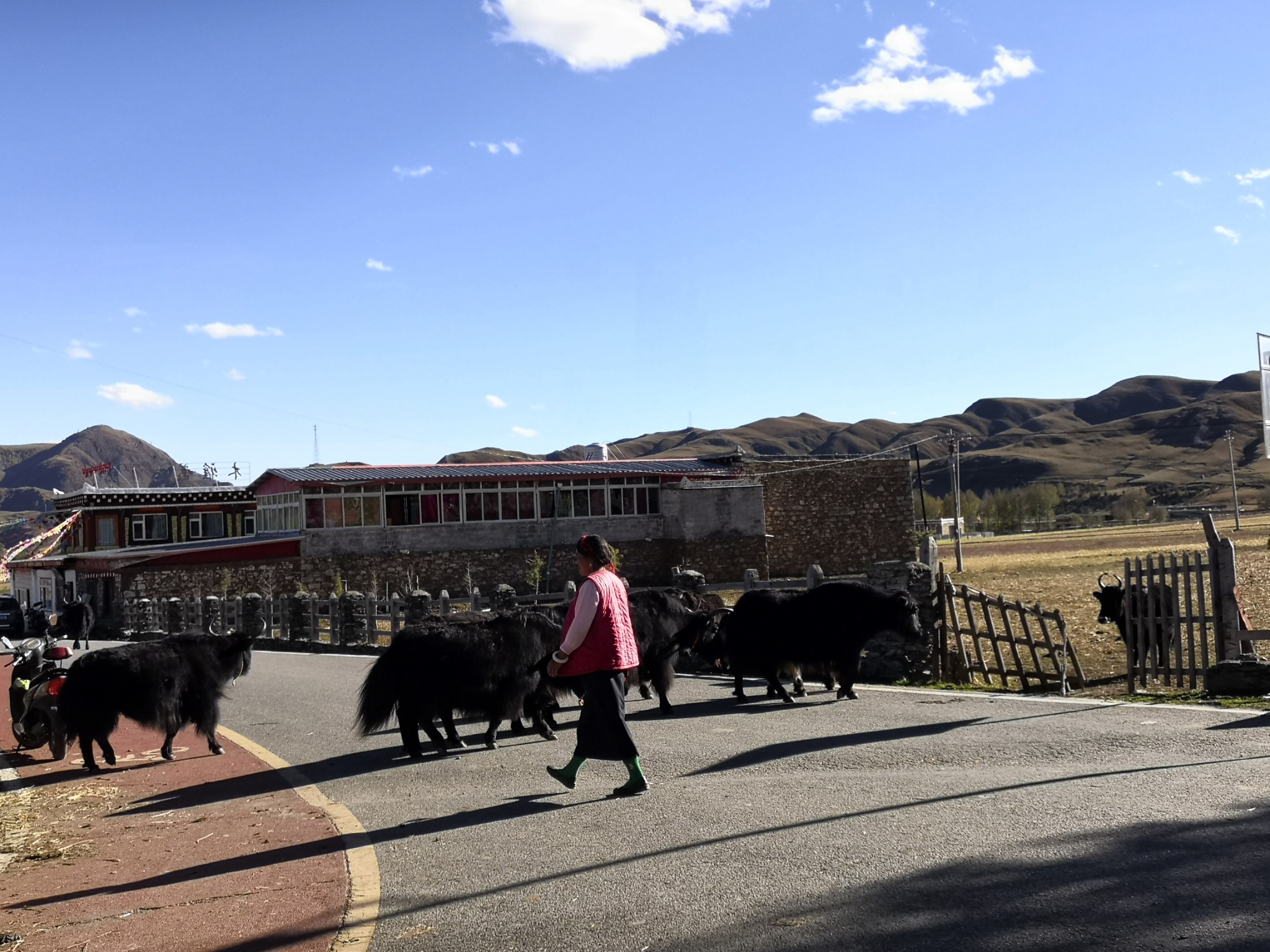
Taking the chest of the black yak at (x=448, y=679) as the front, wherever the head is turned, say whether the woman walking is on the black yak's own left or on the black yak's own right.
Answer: on the black yak's own right

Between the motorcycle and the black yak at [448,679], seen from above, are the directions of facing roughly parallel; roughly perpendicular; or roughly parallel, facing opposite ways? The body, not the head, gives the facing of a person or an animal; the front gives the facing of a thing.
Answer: roughly perpendicular

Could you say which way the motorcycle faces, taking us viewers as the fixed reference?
facing away from the viewer and to the left of the viewer

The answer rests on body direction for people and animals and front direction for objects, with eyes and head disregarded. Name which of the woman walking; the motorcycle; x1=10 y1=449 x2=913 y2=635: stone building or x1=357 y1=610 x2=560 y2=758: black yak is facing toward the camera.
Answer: the stone building

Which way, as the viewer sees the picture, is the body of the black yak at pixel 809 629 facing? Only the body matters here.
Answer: to the viewer's right

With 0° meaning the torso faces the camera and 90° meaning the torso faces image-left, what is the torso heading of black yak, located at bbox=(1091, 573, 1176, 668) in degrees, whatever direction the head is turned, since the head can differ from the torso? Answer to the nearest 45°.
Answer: approximately 45°

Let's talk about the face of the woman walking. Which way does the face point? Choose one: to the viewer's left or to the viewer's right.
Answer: to the viewer's left

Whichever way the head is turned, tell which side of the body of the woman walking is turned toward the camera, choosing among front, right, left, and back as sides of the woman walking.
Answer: left

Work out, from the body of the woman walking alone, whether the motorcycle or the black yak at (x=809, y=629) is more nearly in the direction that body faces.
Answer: the motorcycle

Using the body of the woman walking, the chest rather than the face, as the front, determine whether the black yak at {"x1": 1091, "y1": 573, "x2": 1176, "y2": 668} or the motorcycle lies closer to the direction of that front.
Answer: the motorcycle

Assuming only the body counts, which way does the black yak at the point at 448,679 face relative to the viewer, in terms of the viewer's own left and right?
facing away from the viewer and to the right of the viewer
